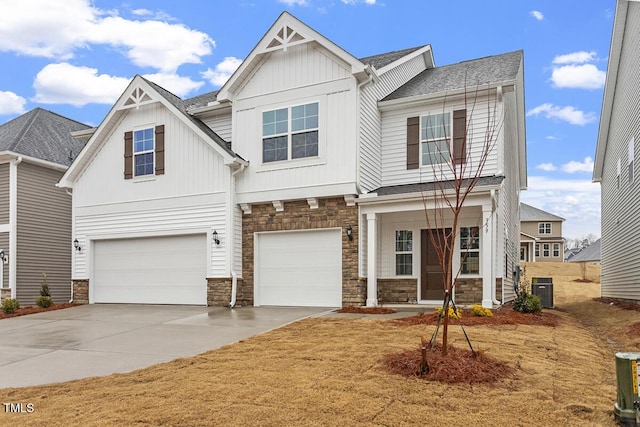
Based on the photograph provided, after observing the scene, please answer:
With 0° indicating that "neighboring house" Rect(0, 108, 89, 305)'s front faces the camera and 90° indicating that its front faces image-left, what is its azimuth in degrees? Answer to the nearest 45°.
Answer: approximately 45°

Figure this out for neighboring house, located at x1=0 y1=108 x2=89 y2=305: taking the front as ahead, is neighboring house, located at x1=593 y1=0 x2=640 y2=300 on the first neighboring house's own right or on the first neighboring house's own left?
on the first neighboring house's own left

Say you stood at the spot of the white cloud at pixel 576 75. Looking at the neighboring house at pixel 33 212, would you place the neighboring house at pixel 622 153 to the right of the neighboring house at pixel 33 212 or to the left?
left

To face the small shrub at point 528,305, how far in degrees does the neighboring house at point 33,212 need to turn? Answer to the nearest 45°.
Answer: approximately 90° to its left

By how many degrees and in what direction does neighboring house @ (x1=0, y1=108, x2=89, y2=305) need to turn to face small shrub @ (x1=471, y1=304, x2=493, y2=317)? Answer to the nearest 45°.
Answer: approximately 90° to its left

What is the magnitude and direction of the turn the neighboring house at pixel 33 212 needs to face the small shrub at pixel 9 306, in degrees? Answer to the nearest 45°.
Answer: approximately 45° to its left

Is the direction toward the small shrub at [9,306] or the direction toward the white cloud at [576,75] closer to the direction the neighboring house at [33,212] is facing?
the small shrub

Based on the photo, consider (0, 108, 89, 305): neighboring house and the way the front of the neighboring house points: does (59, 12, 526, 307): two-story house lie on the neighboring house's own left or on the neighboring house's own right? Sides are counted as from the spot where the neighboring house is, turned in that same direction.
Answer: on the neighboring house's own left

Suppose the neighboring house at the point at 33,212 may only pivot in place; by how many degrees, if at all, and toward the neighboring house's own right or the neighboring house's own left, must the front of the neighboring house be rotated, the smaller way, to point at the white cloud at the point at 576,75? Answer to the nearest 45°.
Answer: approximately 135° to the neighboring house's own left

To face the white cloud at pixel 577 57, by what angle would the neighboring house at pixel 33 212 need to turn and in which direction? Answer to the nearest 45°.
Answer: approximately 135° to its left

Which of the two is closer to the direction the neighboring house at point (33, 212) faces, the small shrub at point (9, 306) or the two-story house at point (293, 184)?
the small shrub
